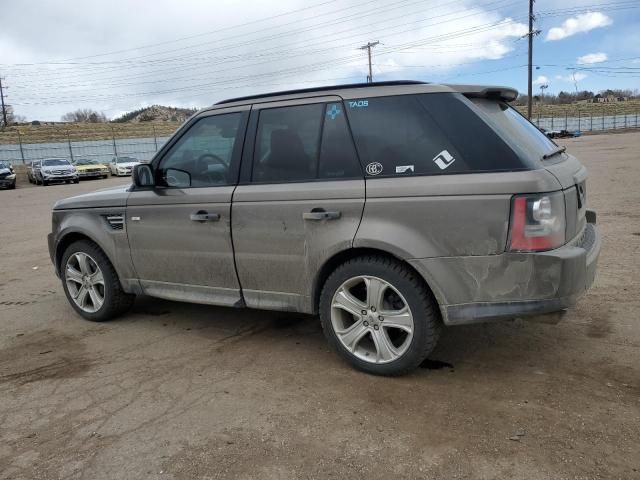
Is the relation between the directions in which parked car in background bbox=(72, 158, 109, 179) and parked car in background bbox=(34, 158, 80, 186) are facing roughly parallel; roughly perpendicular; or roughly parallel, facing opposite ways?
roughly parallel

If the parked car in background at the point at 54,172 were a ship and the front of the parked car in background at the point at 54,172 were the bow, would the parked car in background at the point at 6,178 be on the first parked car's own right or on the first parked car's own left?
on the first parked car's own right

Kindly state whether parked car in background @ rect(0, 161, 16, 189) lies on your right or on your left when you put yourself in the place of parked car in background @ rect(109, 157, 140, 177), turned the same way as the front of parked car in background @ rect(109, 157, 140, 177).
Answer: on your right

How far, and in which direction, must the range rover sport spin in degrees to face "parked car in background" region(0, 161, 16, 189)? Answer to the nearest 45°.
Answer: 0° — it already faces it

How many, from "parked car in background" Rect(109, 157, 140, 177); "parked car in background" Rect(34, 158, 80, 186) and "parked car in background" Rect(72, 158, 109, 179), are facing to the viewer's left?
0

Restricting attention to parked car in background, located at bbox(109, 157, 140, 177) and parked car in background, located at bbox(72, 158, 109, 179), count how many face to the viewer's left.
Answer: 0

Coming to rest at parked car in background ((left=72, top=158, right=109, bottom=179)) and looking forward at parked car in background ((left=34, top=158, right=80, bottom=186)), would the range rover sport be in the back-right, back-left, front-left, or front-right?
front-left

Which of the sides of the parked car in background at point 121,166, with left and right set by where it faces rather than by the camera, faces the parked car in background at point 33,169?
right

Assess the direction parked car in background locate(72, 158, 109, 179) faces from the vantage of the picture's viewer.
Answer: facing the viewer and to the right of the viewer

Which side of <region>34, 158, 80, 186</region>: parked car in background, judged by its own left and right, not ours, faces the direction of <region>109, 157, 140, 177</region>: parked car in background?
left

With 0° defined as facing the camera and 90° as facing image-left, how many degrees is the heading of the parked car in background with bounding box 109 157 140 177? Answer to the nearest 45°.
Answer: approximately 315°

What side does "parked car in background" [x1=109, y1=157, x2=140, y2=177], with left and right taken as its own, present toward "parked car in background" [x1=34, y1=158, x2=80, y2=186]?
right

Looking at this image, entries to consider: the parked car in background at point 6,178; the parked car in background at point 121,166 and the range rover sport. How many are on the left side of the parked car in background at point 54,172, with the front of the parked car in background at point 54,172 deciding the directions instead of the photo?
1

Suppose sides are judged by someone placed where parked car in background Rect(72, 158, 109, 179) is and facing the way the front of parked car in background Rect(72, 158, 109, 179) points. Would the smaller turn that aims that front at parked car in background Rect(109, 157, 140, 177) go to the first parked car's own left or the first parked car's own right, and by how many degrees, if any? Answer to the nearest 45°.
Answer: approximately 90° to the first parked car's own left

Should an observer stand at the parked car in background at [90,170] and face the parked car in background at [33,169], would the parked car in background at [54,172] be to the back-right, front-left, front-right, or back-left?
front-left

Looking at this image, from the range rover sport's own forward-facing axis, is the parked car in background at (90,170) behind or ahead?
ahead

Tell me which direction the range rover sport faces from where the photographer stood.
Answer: facing away from the viewer and to the left of the viewer

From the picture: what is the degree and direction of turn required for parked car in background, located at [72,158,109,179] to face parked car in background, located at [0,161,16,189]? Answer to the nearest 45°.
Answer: approximately 90° to its right
